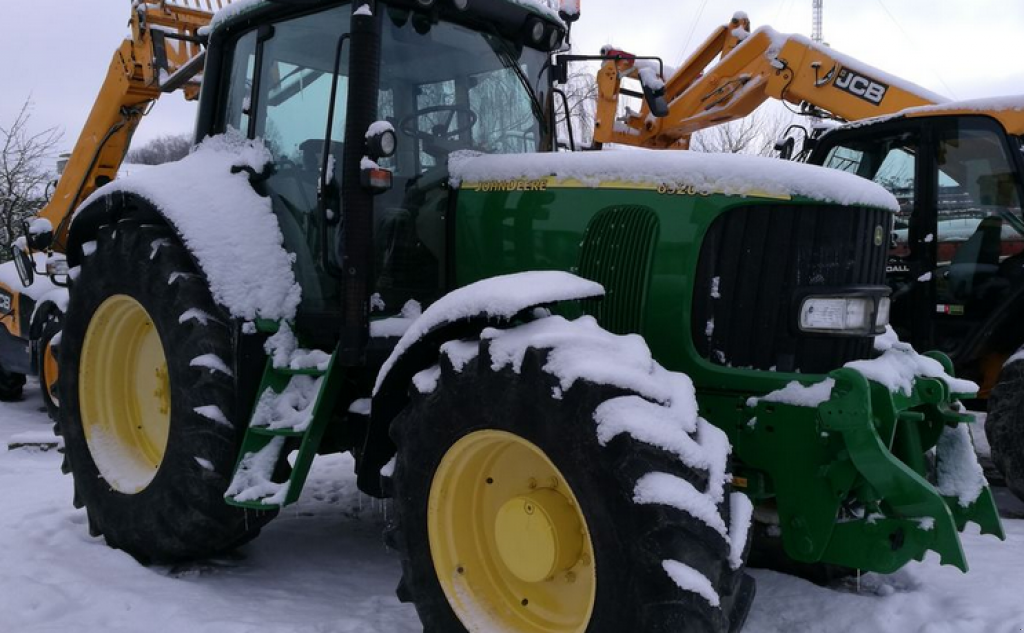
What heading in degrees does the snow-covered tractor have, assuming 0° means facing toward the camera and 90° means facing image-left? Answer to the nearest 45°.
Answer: approximately 315°
